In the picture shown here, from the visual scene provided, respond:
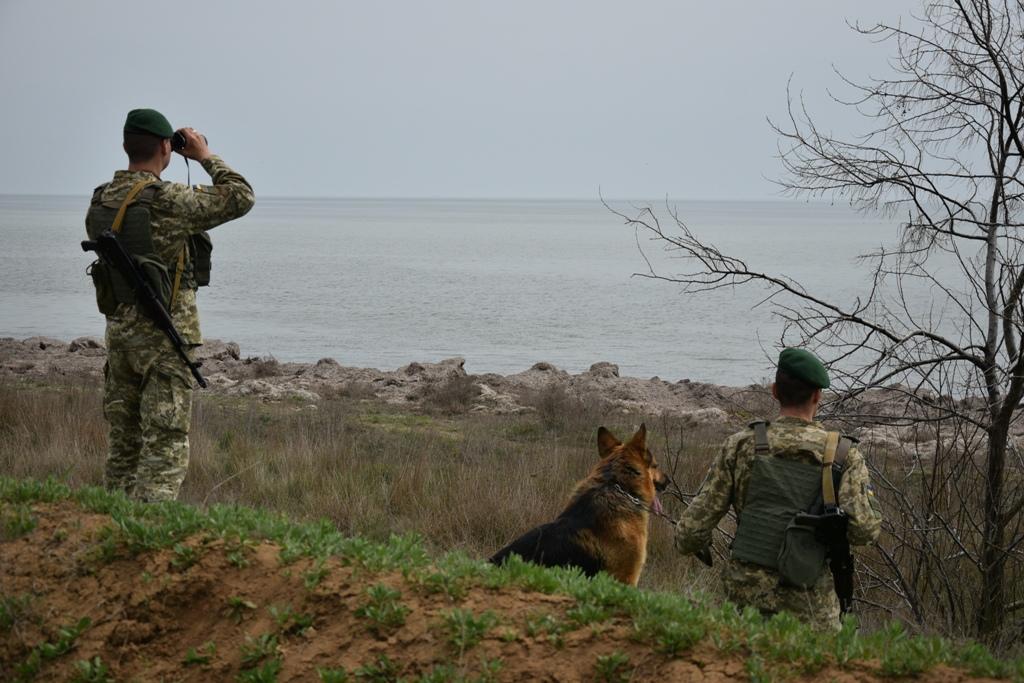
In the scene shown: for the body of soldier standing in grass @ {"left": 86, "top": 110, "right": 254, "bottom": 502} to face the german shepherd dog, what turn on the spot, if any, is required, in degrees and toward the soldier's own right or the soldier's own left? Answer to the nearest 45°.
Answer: approximately 90° to the soldier's own right

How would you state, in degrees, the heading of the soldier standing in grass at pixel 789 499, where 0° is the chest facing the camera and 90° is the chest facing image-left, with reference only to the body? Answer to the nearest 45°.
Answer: approximately 180°

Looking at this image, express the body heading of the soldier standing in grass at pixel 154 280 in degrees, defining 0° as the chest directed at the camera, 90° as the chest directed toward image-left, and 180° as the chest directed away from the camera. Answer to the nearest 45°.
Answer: approximately 225°

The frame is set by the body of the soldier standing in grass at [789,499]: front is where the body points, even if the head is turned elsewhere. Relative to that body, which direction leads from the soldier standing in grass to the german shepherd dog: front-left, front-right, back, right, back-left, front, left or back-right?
front-left

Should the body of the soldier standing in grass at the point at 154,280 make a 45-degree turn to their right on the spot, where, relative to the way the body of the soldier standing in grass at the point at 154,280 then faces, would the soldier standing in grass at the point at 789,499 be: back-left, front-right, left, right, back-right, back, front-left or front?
front-right
